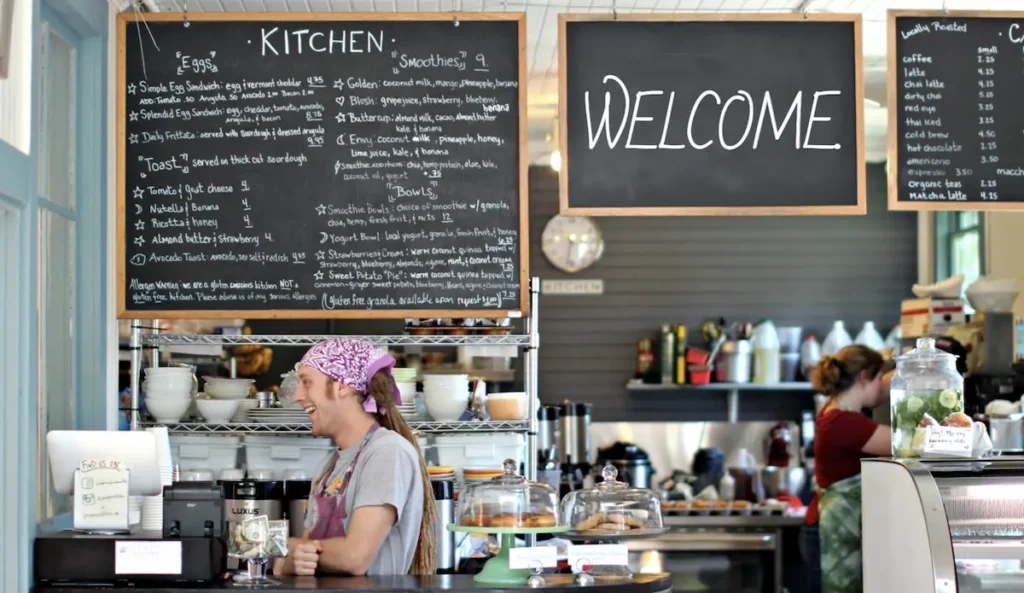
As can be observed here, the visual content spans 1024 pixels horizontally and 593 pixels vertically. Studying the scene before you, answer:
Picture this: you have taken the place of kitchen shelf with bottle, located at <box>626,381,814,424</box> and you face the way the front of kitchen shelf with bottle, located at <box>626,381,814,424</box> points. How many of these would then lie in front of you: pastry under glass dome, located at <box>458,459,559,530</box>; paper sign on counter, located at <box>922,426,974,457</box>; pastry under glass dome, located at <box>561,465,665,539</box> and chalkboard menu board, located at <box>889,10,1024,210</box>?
4

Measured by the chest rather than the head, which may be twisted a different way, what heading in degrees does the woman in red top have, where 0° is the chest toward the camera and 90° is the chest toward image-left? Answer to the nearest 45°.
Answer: approximately 270°

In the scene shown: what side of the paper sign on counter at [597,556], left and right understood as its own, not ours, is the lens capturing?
front

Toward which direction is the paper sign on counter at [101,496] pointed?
toward the camera

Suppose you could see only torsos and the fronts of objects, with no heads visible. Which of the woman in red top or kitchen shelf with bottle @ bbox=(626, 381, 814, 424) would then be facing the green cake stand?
the kitchen shelf with bottle

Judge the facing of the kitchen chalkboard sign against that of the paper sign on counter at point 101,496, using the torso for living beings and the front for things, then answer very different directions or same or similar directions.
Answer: same or similar directions

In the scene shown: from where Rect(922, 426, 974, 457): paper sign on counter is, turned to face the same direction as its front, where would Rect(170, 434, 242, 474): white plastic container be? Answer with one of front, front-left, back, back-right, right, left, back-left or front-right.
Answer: right

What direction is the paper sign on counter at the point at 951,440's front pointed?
toward the camera

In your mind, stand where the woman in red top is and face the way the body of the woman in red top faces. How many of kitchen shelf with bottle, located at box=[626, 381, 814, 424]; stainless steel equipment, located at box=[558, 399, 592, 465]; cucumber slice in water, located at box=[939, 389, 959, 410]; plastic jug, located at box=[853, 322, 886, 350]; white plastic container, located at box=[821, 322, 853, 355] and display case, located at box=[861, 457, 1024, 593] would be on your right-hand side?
2

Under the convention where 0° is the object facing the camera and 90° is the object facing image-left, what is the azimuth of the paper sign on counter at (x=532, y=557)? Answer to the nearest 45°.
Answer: approximately 0°

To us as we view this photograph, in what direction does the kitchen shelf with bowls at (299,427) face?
facing the viewer

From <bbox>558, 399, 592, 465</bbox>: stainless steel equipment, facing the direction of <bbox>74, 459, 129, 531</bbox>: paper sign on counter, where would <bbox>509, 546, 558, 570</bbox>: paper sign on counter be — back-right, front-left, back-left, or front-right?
front-left

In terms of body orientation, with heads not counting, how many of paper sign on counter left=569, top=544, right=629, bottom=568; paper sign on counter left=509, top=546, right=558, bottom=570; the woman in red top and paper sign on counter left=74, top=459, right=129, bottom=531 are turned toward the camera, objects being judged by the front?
3

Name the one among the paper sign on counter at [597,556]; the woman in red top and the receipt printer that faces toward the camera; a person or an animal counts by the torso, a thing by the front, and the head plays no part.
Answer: the paper sign on counter
